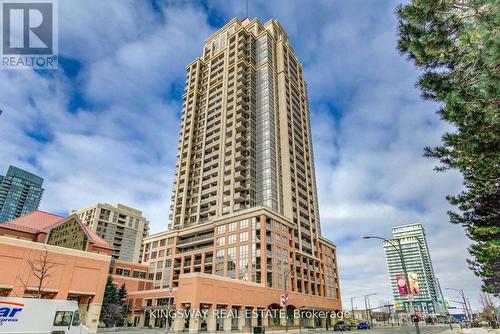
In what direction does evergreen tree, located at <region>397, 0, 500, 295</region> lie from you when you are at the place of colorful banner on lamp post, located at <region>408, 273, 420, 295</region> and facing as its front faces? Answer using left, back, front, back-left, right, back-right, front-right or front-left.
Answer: front

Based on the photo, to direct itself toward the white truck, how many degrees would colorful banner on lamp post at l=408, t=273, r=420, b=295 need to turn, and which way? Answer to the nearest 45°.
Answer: approximately 45° to its right

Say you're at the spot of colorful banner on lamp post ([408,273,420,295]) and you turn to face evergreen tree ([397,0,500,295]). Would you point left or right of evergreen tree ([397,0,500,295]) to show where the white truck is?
right

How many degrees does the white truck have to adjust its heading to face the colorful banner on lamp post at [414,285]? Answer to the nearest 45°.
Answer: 0° — it already faces it

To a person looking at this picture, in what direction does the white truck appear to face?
facing to the right of the viewer

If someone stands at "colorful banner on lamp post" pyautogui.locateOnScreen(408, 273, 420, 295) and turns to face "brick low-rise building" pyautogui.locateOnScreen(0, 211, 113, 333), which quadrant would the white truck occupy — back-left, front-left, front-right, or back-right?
front-left

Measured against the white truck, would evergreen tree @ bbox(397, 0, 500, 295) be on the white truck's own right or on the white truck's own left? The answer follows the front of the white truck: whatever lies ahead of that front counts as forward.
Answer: on the white truck's own right

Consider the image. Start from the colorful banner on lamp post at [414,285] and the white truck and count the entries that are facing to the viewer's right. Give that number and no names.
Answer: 1

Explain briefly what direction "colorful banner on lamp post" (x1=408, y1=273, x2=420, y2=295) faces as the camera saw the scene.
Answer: facing the viewer

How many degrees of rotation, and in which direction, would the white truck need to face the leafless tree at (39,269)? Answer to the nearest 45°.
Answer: approximately 90° to its left

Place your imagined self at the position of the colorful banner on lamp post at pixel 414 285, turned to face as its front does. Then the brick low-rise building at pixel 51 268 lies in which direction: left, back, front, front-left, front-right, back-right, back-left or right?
right

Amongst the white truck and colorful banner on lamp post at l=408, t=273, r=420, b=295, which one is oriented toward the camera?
the colorful banner on lamp post
